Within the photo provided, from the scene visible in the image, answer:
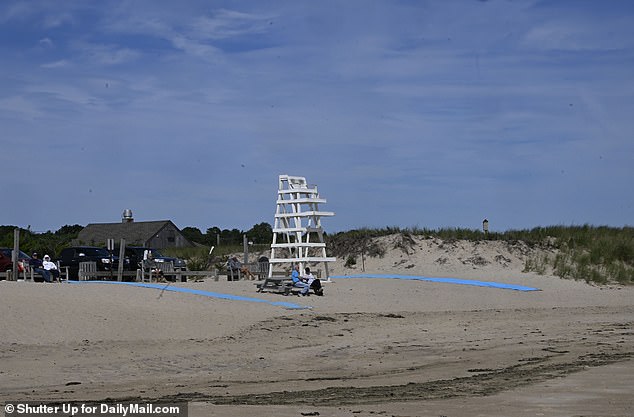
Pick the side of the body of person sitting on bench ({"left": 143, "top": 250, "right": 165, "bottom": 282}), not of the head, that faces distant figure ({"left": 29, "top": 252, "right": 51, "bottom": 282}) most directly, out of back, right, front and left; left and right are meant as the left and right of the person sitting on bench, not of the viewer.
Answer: right

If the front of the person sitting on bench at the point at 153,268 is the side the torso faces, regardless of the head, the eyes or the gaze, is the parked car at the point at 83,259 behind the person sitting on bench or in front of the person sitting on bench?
behind

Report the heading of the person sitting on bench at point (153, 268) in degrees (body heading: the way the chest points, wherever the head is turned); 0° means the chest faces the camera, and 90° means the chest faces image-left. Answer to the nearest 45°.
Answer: approximately 315°
